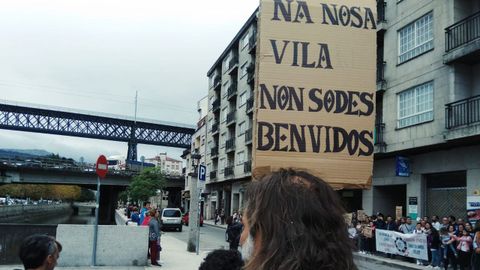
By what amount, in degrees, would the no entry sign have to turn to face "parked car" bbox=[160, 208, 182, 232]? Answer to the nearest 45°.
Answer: approximately 135° to its left

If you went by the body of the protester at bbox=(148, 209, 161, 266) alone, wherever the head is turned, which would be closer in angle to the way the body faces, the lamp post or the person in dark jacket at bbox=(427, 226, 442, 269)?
the person in dark jacket

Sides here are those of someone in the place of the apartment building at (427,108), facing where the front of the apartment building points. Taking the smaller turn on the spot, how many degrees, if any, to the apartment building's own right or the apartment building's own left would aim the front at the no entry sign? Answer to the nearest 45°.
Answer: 0° — it already faces it

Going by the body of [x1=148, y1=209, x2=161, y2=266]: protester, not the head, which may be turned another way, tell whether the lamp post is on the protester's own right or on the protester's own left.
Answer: on the protester's own left

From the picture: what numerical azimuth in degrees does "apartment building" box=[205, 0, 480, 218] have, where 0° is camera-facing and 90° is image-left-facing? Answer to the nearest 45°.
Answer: approximately 45°

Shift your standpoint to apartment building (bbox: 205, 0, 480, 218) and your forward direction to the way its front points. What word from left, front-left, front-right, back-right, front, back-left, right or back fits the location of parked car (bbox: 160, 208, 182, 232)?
right

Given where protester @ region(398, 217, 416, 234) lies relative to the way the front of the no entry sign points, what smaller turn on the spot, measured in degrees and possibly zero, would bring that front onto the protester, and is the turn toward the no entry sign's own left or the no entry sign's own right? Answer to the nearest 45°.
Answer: approximately 45° to the no entry sign's own left
